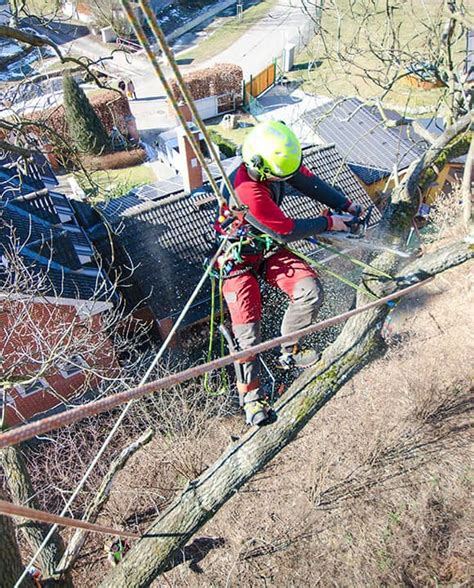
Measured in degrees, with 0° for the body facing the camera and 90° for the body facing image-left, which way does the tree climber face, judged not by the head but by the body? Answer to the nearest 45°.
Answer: approximately 315°

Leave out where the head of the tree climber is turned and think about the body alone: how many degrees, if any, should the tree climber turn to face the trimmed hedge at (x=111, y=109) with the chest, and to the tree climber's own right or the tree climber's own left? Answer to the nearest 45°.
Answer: approximately 135° to the tree climber's own left

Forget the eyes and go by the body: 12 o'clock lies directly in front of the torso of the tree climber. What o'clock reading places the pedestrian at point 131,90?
The pedestrian is roughly at 7 o'clock from the tree climber.

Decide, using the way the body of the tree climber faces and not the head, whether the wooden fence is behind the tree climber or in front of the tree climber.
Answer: behind

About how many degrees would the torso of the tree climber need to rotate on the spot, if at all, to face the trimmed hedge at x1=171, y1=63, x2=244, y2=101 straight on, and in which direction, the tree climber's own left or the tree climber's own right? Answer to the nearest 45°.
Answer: approximately 135° to the tree climber's own left

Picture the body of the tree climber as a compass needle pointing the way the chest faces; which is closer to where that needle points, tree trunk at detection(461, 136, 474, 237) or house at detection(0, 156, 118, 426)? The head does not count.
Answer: the tree trunk

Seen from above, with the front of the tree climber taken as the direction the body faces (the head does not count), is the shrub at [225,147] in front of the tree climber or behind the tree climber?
behind
